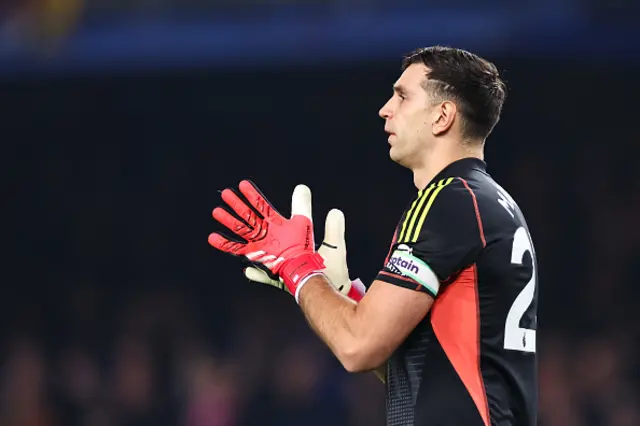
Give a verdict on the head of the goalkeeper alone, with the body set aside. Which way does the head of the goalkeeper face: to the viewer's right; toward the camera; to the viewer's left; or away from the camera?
to the viewer's left

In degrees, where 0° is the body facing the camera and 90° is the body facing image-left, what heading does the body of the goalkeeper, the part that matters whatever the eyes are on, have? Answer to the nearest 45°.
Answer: approximately 90°
